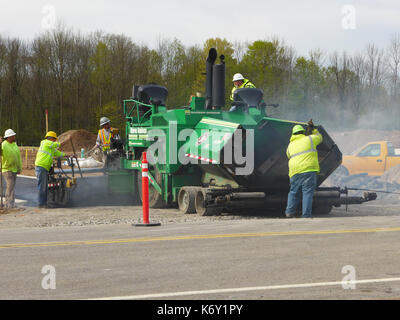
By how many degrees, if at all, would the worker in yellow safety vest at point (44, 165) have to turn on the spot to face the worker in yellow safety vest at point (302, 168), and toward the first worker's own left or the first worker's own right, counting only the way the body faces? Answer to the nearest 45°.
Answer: approximately 45° to the first worker's own right

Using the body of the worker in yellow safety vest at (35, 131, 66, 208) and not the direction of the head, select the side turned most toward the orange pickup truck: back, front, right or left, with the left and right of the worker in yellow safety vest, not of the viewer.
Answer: front

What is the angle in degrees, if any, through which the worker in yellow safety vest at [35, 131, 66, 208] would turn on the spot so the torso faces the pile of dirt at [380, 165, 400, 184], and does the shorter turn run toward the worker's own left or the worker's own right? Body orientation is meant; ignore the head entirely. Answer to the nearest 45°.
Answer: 0° — they already face it

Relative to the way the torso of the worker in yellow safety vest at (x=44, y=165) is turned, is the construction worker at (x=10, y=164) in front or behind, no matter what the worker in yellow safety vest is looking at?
behind

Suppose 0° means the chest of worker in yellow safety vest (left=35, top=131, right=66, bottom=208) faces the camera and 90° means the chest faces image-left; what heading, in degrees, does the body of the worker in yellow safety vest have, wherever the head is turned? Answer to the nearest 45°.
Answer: approximately 270°

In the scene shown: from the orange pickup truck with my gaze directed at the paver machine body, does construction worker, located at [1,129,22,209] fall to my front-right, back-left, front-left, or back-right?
front-right
